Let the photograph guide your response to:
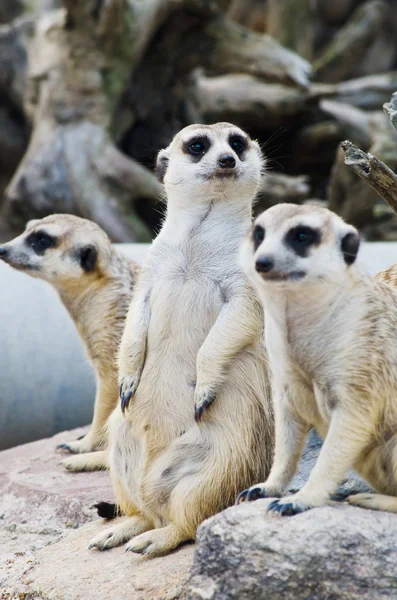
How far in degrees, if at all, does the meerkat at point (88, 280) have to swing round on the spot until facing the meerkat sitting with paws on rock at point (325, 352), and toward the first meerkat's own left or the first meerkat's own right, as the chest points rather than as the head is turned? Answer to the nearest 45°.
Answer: approximately 90° to the first meerkat's own left

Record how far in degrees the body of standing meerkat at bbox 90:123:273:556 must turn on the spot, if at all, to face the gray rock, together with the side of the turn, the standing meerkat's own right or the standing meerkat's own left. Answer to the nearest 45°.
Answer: approximately 45° to the standing meerkat's own left

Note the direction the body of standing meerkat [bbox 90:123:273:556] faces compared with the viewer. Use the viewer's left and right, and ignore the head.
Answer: facing the viewer and to the left of the viewer

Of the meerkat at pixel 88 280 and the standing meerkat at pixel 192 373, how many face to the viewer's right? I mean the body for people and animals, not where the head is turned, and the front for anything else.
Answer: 0

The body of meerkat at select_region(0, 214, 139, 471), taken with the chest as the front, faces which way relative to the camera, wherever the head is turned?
to the viewer's left

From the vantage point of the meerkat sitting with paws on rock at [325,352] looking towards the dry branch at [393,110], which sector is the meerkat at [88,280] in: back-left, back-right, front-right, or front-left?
front-left

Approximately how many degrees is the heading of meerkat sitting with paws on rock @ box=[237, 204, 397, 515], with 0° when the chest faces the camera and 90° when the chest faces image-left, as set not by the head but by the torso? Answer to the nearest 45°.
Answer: approximately 45°
